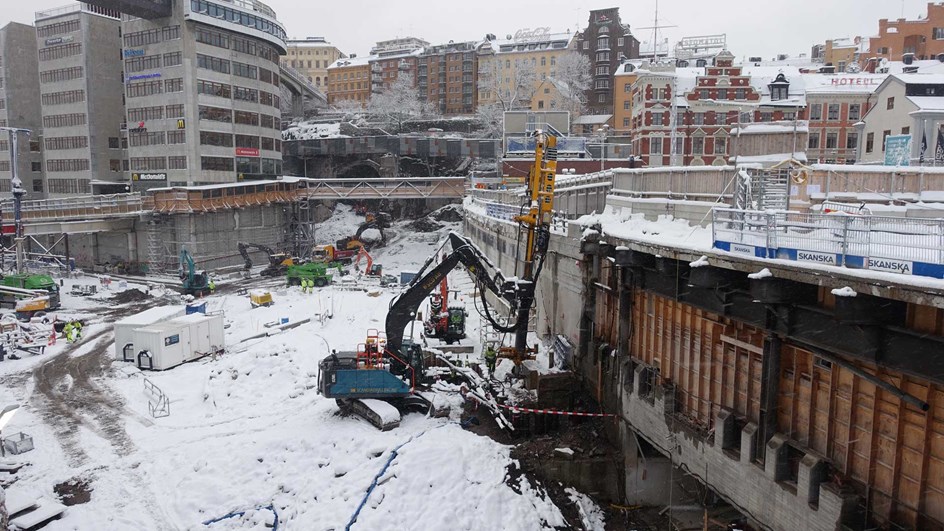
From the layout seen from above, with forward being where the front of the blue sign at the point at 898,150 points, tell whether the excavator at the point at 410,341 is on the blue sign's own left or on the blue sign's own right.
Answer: on the blue sign's own right

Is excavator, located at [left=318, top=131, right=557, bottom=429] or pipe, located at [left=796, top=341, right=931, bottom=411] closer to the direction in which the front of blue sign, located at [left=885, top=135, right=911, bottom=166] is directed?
the pipe

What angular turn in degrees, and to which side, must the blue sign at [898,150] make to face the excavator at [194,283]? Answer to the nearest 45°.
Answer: approximately 90° to its right

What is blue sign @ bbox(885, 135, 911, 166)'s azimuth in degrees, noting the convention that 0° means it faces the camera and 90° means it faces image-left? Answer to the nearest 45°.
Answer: approximately 0°

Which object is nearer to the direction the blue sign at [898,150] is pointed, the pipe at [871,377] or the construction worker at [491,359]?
the pipe

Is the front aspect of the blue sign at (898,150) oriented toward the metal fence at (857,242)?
yes

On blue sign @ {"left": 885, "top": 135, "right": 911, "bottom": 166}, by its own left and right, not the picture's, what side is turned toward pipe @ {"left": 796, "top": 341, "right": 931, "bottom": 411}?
front
